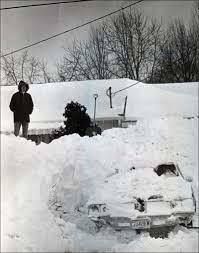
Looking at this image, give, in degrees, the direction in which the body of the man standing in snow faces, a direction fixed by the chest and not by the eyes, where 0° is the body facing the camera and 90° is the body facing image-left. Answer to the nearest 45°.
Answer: approximately 0°

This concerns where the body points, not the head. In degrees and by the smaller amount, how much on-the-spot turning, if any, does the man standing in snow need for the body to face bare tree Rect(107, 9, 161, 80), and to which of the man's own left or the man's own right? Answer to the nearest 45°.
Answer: approximately 90° to the man's own left

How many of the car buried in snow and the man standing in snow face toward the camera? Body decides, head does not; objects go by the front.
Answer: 2

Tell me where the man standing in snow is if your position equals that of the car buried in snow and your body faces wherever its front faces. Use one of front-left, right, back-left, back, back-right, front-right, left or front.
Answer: right

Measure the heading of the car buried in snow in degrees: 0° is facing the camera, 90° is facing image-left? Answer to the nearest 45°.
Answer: approximately 0°
